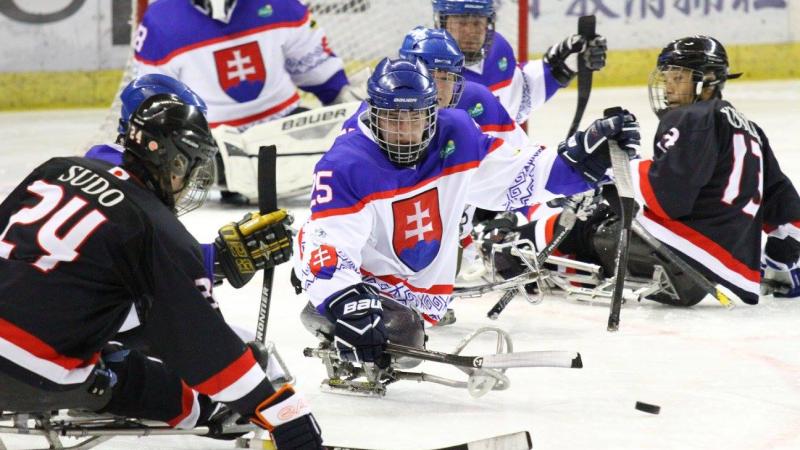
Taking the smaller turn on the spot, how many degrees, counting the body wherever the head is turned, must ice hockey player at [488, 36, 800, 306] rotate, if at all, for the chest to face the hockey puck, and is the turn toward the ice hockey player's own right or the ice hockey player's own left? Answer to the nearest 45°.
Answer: approximately 135° to the ice hockey player's own left

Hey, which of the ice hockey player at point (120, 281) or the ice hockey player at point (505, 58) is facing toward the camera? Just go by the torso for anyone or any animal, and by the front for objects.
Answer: the ice hockey player at point (505, 58)

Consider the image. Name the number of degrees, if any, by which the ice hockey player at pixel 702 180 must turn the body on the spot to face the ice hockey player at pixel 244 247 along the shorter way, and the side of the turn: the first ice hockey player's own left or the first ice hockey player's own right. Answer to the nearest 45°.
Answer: approximately 90° to the first ice hockey player's own left

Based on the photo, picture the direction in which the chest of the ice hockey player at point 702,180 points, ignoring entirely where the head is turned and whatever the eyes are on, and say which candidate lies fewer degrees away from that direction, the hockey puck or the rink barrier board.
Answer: the rink barrier board

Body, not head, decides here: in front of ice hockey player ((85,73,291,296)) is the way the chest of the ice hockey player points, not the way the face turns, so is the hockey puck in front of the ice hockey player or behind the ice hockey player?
in front

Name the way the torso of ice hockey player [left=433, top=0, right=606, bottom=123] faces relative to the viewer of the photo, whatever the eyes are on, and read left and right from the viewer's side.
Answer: facing the viewer

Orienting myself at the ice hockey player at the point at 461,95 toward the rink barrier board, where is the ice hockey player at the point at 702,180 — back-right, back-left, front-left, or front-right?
back-right

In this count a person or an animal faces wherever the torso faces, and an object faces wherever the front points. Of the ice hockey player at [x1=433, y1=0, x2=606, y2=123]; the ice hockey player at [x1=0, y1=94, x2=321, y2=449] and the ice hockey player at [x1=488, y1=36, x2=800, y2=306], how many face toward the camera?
1

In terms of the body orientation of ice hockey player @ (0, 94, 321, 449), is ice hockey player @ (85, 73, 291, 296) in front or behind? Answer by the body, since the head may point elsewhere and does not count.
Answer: in front

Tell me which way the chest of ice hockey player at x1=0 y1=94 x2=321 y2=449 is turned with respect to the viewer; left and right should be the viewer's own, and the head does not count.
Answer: facing away from the viewer and to the right of the viewer

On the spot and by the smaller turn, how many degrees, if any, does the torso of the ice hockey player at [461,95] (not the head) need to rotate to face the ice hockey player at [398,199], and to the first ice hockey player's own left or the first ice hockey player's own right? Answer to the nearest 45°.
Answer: approximately 45° to the first ice hockey player's own right

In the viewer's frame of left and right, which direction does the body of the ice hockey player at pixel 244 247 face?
facing the viewer and to the right of the viewer

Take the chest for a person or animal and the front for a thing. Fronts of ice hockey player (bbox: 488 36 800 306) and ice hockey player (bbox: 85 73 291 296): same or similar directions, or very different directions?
very different directions

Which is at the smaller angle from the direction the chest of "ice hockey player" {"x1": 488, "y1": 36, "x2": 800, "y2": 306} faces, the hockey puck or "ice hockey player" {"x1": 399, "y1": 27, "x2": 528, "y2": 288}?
the ice hockey player

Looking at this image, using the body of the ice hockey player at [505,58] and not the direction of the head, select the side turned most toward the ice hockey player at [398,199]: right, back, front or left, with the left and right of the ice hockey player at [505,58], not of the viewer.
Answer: front

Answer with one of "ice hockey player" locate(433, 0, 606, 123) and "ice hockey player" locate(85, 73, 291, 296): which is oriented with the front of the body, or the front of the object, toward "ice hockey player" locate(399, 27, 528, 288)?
"ice hockey player" locate(433, 0, 606, 123)

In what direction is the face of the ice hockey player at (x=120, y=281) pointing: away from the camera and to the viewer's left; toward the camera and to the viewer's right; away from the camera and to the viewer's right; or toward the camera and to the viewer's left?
away from the camera and to the viewer's right

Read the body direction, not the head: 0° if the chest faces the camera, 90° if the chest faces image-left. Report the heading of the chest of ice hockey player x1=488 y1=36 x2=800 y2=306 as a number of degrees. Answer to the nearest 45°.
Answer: approximately 135°
